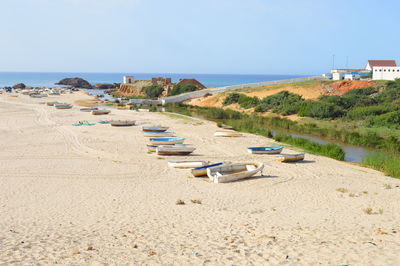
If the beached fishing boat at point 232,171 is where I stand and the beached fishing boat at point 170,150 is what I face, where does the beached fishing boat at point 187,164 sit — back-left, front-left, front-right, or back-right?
front-left

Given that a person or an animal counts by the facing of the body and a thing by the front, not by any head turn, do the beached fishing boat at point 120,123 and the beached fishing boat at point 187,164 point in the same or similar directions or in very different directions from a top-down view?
same or similar directions

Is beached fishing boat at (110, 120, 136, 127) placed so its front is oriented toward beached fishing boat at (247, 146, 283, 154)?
no

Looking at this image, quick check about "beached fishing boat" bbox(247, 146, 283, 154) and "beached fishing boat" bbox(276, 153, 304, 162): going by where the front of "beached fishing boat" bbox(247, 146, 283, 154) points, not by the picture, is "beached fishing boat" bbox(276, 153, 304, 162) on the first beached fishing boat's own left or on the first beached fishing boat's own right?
on the first beached fishing boat's own right

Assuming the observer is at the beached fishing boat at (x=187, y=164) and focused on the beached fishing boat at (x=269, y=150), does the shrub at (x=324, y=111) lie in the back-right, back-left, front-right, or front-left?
front-left

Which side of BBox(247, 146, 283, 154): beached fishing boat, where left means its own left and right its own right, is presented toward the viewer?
right

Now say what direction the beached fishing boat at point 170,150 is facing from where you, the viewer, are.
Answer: facing to the right of the viewer

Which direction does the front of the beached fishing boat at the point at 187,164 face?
to the viewer's right

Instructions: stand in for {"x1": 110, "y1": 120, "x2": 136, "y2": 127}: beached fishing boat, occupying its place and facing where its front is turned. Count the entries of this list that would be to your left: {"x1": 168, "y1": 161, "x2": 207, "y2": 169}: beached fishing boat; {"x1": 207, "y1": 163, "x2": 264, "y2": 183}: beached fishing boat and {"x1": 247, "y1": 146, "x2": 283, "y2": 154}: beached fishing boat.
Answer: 0

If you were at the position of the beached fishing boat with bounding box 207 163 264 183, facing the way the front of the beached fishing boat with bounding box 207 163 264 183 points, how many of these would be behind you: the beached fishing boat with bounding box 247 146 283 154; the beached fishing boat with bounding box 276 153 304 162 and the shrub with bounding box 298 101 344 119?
0

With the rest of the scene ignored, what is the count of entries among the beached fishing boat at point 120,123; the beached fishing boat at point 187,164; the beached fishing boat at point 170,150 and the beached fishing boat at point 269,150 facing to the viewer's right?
4

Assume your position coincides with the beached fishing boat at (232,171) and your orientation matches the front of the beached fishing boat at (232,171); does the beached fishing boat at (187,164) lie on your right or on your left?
on your left

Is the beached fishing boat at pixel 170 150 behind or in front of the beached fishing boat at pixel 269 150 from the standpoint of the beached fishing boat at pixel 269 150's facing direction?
behind

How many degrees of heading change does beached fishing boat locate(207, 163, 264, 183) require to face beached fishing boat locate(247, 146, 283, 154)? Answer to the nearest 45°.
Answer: approximately 45° to its left

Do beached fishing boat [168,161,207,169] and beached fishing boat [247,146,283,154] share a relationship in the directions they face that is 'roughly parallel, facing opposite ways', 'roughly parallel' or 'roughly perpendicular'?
roughly parallel

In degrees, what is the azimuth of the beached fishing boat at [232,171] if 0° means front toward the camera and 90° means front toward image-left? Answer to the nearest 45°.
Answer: approximately 225°

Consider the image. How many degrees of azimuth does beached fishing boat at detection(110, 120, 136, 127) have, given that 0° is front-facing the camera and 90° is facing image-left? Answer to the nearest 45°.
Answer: approximately 270°

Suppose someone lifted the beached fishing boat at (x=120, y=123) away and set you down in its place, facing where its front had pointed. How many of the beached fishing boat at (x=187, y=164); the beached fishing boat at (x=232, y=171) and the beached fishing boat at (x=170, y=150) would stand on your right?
3

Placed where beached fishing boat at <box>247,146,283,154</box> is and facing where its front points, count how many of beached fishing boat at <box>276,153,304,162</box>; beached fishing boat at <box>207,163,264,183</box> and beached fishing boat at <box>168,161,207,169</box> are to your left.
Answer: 0

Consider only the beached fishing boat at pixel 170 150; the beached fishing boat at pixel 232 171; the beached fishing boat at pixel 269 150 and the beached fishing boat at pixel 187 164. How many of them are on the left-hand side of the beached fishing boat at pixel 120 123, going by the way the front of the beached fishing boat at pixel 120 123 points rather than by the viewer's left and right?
0

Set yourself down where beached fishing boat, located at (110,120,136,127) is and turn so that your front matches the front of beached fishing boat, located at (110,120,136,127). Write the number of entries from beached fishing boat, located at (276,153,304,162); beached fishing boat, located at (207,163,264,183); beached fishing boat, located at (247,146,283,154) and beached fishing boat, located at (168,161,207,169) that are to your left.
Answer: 0
